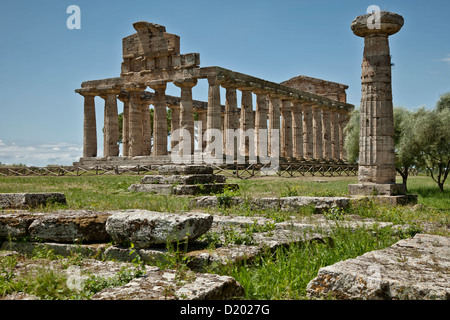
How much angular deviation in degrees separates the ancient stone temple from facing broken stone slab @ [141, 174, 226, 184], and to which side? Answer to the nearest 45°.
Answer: approximately 45° to its left

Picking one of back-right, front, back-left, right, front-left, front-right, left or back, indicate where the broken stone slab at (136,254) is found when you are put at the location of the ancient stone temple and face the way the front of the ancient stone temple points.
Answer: front-left

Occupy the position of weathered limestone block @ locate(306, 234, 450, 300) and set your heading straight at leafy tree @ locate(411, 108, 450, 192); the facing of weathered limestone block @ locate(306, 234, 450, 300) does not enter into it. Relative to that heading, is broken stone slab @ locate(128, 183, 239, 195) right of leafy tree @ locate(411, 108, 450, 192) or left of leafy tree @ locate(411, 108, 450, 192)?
left

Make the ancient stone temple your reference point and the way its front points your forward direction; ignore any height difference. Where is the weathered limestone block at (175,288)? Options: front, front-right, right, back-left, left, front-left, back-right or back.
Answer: front-left

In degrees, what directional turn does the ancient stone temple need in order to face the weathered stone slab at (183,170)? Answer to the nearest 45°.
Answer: approximately 45° to its left

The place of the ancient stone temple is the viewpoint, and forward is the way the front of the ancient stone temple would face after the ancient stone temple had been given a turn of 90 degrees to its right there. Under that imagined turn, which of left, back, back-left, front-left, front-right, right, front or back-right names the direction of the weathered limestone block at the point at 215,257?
back-left

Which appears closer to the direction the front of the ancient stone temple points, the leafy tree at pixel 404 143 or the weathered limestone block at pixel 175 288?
the weathered limestone block

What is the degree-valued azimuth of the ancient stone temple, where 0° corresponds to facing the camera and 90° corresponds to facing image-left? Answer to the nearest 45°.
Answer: approximately 45°

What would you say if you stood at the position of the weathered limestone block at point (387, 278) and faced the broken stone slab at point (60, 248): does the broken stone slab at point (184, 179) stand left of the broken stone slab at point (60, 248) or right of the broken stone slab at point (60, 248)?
right

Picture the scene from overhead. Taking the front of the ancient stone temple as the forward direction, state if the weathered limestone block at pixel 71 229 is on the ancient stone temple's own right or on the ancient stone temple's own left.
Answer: on the ancient stone temple's own left

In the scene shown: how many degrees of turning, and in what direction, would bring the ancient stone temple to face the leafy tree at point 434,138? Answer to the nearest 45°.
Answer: approximately 90° to its left

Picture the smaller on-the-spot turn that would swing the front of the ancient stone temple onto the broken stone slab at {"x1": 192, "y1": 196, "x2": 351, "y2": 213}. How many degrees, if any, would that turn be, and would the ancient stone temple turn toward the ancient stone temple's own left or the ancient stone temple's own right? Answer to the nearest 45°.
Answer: approximately 45° to the ancient stone temple's own left

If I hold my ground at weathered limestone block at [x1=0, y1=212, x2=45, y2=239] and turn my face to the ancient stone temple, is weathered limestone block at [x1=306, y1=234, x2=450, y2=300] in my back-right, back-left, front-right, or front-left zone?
back-right

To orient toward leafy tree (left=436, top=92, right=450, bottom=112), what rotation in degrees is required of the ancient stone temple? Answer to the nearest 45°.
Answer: approximately 90° to its left

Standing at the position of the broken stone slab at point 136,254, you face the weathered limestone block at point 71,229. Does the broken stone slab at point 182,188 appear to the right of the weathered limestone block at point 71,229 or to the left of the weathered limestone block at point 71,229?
right
